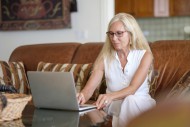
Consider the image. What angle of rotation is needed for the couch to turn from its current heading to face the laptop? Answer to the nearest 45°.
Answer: approximately 45° to its right

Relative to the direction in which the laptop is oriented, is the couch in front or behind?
in front

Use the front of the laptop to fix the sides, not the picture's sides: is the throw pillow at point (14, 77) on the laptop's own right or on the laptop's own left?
on the laptop's own left

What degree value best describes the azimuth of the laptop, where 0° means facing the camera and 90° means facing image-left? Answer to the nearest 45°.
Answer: approximately 225°

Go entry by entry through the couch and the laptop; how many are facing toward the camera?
1
